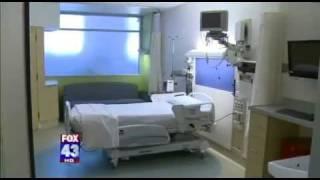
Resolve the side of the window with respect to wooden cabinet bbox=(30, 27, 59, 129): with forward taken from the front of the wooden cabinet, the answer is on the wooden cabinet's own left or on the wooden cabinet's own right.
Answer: on the wooden cabinet's own left

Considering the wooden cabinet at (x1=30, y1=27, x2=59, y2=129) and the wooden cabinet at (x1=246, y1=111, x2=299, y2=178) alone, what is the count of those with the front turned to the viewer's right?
1

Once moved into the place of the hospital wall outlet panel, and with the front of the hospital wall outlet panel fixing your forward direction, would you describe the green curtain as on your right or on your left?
on your right

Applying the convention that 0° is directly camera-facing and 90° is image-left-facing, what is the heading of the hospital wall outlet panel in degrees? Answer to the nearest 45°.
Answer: approximately 45°

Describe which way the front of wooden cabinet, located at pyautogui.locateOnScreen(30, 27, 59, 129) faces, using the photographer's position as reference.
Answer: facing to the right of the viewer

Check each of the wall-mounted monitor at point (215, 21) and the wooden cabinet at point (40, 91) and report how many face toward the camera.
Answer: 1

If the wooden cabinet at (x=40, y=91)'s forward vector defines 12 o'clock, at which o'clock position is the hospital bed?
The hospital bed is roughly at 2 o'clock from the wooden cabinet.

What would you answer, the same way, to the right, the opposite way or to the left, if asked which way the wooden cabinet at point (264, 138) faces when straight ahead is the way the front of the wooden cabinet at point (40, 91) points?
the opposite way
